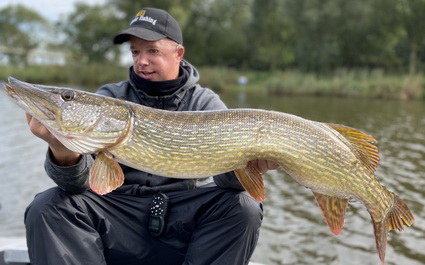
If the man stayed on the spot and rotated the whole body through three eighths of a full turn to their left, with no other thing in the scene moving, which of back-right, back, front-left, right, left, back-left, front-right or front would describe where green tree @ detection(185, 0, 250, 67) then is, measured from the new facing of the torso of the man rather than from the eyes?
front-left

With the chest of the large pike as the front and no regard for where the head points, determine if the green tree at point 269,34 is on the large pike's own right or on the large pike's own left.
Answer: on the large pike's own right

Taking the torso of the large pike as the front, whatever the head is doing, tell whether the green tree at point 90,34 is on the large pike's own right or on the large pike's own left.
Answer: on the large pike's own right

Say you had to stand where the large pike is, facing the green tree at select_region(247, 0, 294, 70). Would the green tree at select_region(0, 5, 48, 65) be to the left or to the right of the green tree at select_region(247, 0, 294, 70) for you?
left

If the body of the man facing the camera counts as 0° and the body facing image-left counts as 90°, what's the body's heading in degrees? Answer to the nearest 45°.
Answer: approximately 0°

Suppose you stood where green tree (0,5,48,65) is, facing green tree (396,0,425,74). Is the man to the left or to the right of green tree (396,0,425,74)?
right

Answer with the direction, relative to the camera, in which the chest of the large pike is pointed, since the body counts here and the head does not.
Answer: to the viewer's left

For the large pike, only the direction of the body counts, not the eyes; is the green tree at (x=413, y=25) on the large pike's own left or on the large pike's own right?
on the large pike's own right

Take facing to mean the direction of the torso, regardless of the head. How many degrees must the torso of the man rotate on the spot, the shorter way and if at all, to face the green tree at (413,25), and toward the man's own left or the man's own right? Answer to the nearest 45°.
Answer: approximately 135° to the man's own left

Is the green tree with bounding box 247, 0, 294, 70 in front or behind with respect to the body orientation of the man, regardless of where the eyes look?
behind
